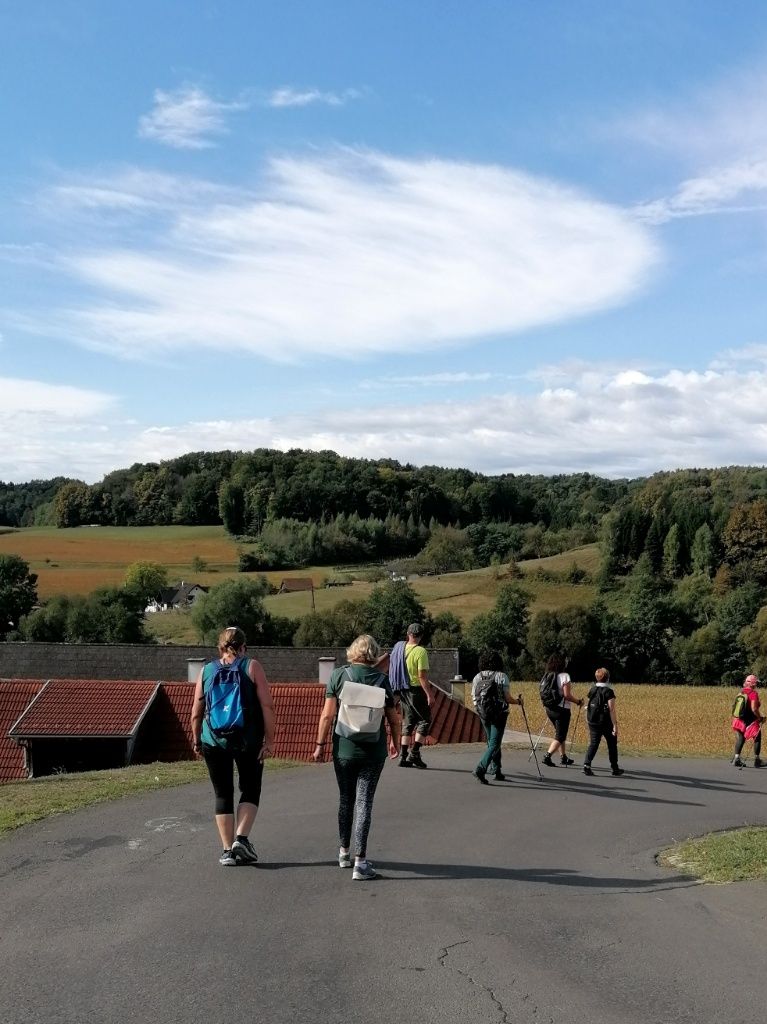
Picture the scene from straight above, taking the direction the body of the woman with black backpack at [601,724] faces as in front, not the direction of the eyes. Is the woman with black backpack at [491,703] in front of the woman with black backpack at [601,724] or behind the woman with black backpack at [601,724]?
behind

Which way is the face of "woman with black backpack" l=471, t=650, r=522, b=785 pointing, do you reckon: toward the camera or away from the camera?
away from the camera

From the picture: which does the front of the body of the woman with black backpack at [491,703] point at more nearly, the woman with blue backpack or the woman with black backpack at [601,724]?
the woman with black backpack

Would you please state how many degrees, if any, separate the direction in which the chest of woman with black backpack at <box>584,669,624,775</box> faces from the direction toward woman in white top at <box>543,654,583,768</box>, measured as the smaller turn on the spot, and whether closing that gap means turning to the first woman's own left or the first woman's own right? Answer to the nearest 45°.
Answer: approximately 90° to the first woman's own left

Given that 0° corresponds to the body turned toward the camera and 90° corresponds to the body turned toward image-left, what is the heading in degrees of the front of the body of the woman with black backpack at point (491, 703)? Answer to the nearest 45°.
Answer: approximately 225°

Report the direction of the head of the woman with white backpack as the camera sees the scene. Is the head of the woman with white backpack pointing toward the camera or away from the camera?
away from the camera

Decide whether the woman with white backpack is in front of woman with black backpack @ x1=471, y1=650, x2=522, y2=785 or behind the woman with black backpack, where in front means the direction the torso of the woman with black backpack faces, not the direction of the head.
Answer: behind

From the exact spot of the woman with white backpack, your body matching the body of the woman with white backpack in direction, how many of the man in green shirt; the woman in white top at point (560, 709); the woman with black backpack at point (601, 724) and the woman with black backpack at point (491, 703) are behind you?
0

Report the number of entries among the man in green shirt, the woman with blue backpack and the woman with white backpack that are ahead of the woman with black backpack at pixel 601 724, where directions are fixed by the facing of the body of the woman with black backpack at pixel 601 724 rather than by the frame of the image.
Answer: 0

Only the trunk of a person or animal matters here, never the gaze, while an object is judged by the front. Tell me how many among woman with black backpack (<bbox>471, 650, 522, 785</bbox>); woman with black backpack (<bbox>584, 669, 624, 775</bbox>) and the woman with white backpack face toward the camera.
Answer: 0

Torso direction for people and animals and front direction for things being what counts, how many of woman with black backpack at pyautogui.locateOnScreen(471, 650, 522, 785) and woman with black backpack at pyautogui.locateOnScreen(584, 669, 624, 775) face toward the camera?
0

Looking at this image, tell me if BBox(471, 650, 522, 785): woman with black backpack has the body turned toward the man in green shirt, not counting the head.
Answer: no

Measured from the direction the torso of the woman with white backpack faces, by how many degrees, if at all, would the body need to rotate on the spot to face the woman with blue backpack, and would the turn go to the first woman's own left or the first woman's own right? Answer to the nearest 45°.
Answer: approximately 90° to the first woman's own left

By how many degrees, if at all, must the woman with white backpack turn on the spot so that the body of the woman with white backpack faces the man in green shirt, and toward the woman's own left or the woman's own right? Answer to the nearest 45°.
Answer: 0° — they already face them

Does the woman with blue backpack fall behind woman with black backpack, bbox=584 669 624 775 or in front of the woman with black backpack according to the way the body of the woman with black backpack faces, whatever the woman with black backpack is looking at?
behind

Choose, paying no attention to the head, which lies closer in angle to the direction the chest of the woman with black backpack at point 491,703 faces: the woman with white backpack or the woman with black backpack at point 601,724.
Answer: the woman with black backpack

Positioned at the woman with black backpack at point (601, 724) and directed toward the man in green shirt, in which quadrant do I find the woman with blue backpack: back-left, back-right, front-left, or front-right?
front-left

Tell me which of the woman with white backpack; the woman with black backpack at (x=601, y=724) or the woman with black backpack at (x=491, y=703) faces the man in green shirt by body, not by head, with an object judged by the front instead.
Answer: the woman with white backpack

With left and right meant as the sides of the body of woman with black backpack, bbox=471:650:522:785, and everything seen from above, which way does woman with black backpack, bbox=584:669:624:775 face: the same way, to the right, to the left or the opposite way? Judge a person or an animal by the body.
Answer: the same way

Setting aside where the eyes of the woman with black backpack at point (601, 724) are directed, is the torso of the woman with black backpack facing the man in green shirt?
no

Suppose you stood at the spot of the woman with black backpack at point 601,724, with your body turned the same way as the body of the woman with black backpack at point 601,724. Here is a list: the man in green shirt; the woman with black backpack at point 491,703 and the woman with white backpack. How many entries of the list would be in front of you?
0
